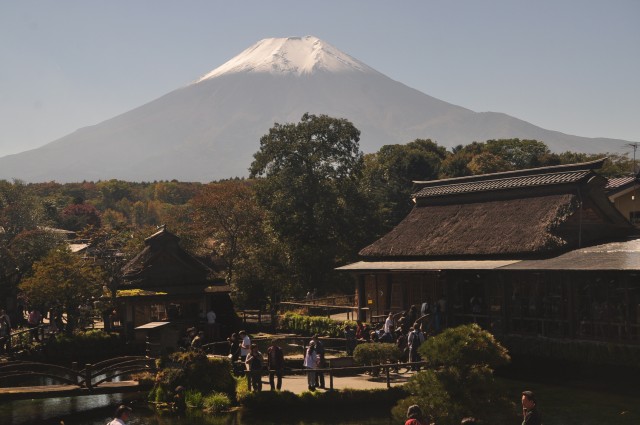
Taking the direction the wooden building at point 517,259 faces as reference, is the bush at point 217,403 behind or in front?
in front

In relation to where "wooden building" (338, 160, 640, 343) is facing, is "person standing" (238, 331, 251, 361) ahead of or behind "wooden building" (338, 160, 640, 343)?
ahead

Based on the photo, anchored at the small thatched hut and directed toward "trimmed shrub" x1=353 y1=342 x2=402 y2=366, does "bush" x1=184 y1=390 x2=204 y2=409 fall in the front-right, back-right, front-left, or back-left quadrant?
front-right

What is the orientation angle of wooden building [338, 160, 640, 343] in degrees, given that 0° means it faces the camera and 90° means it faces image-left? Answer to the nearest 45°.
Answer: approximately 45°

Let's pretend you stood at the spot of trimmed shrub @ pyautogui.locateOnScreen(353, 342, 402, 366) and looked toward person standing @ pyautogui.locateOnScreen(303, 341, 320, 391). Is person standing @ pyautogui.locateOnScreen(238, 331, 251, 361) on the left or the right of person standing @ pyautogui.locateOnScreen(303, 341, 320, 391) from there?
right

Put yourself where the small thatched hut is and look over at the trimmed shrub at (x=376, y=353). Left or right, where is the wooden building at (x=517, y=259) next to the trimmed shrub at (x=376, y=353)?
left

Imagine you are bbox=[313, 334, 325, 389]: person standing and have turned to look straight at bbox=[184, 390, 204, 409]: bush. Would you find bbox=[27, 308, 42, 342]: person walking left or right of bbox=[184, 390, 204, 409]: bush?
right

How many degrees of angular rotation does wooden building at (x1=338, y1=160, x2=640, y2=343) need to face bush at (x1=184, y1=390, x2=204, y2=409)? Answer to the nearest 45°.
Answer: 0° — it already faces it
